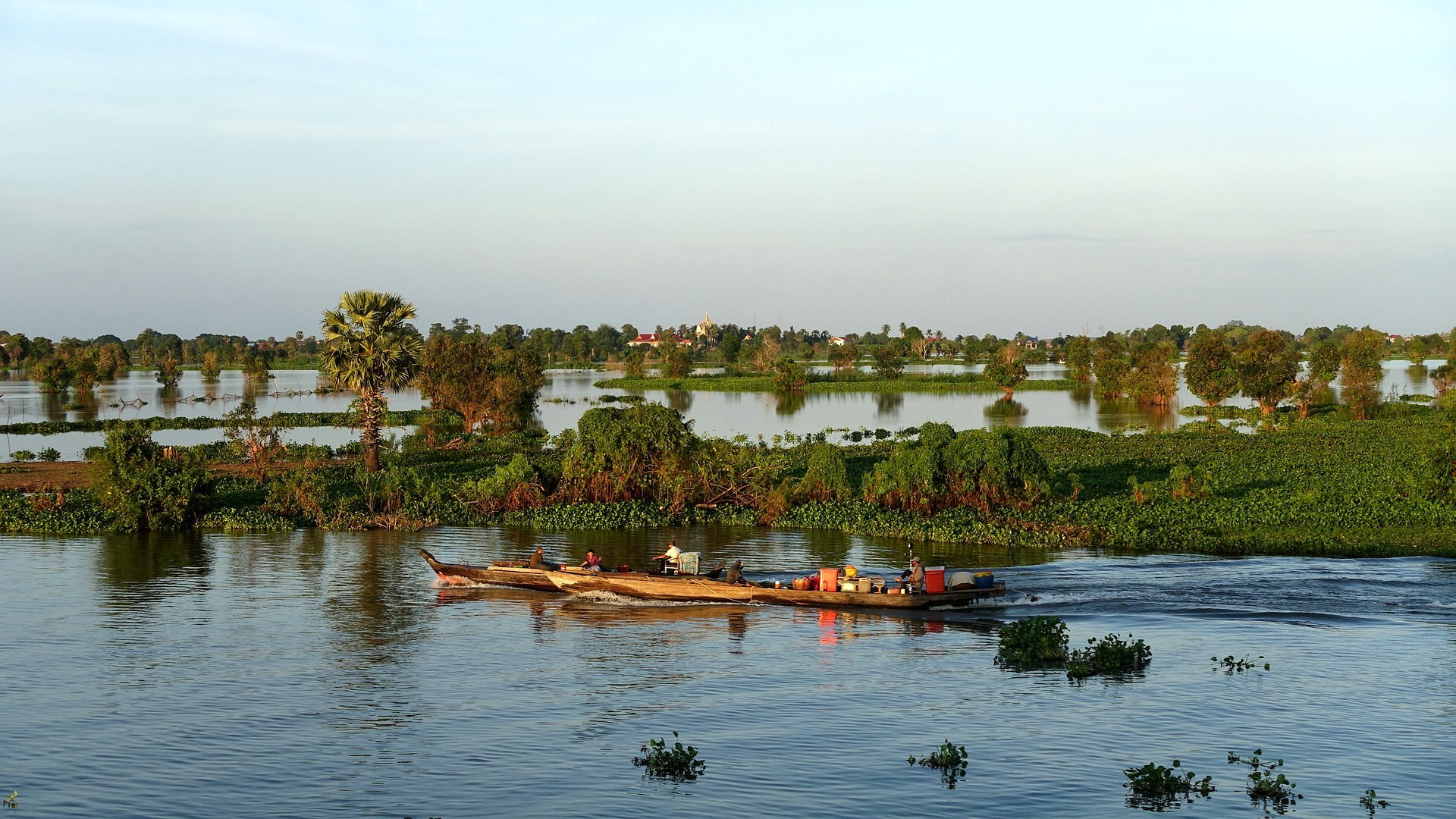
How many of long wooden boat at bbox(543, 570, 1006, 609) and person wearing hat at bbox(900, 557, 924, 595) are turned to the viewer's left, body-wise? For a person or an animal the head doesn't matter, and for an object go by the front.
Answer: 2

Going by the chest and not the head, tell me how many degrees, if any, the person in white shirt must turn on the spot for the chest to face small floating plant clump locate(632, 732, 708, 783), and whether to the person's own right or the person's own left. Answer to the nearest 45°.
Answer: approximately 90° to the person's own left

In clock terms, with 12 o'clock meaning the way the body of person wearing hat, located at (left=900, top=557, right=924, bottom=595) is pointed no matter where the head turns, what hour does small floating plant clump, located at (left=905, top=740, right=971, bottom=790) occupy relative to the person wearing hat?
The small floating plant clump is roughly at 9 o'clock from the person wearing hat.

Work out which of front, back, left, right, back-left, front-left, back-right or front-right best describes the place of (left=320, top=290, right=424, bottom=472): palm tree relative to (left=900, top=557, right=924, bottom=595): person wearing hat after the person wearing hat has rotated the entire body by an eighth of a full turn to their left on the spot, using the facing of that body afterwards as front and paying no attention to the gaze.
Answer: right

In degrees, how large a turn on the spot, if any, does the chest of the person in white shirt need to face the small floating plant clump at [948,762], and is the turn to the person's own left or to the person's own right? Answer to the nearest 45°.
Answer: approximately 90° to the person's own left

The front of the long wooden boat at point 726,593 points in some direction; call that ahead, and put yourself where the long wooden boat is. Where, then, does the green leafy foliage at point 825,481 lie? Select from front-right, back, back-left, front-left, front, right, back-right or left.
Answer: right

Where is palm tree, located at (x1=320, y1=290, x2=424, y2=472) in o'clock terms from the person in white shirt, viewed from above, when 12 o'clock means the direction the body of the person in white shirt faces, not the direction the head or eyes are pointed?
The palm tree is roughly at 2 o'clock from the person in white shirt.

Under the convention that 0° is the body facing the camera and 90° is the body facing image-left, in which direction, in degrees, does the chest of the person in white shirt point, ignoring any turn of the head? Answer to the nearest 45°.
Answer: approximately 90°

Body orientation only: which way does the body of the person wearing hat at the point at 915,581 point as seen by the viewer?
to the viewer's left

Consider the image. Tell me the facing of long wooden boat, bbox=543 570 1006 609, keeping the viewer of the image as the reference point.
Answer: facing to the left of the viewer

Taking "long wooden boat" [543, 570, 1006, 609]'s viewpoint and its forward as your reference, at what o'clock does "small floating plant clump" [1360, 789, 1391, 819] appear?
The small floating plant clump is roughly at 8 o'clock from the long wooden boat.

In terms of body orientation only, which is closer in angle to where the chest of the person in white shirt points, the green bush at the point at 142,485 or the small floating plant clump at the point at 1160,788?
the green bush
